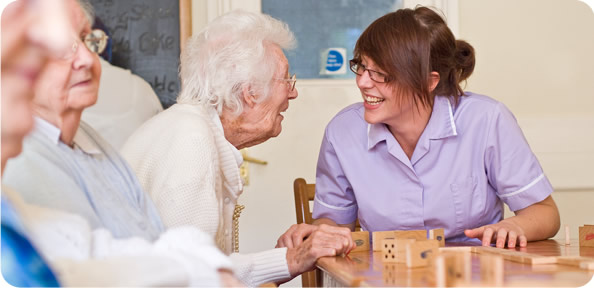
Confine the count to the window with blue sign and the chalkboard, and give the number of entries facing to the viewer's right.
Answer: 0

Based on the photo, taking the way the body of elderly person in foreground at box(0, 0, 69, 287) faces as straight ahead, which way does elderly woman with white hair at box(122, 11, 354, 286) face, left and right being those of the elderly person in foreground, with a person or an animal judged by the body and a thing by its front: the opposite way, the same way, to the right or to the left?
the same way

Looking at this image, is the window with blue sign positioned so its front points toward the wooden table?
yes

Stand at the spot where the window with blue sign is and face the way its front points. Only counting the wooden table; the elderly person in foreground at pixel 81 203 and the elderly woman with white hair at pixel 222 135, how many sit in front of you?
3

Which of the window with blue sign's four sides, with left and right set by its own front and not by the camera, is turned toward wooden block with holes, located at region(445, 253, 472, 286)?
front

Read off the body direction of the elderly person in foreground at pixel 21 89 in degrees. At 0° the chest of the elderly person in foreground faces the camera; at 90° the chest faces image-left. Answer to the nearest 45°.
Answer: approximately 270°

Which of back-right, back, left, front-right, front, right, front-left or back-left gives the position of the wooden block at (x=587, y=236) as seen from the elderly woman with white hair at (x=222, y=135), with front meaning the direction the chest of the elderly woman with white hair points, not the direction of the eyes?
front

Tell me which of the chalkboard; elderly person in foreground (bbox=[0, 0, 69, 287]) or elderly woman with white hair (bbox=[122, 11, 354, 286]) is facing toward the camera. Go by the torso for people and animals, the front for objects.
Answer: the chalkboard

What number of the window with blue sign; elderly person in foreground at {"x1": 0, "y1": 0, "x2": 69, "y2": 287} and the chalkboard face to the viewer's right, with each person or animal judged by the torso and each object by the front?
1

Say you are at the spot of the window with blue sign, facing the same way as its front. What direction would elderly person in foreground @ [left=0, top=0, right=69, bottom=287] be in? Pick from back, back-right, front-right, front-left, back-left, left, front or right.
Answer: front

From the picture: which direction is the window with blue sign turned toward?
toward the camera

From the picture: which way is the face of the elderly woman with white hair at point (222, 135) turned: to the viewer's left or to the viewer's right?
to the viewer's right

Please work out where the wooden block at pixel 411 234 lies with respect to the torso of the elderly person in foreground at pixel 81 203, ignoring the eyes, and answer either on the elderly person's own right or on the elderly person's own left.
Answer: on the elderly person's own left

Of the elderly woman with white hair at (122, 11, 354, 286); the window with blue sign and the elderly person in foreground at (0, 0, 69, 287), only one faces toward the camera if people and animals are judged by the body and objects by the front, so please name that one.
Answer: the window with blue sign
